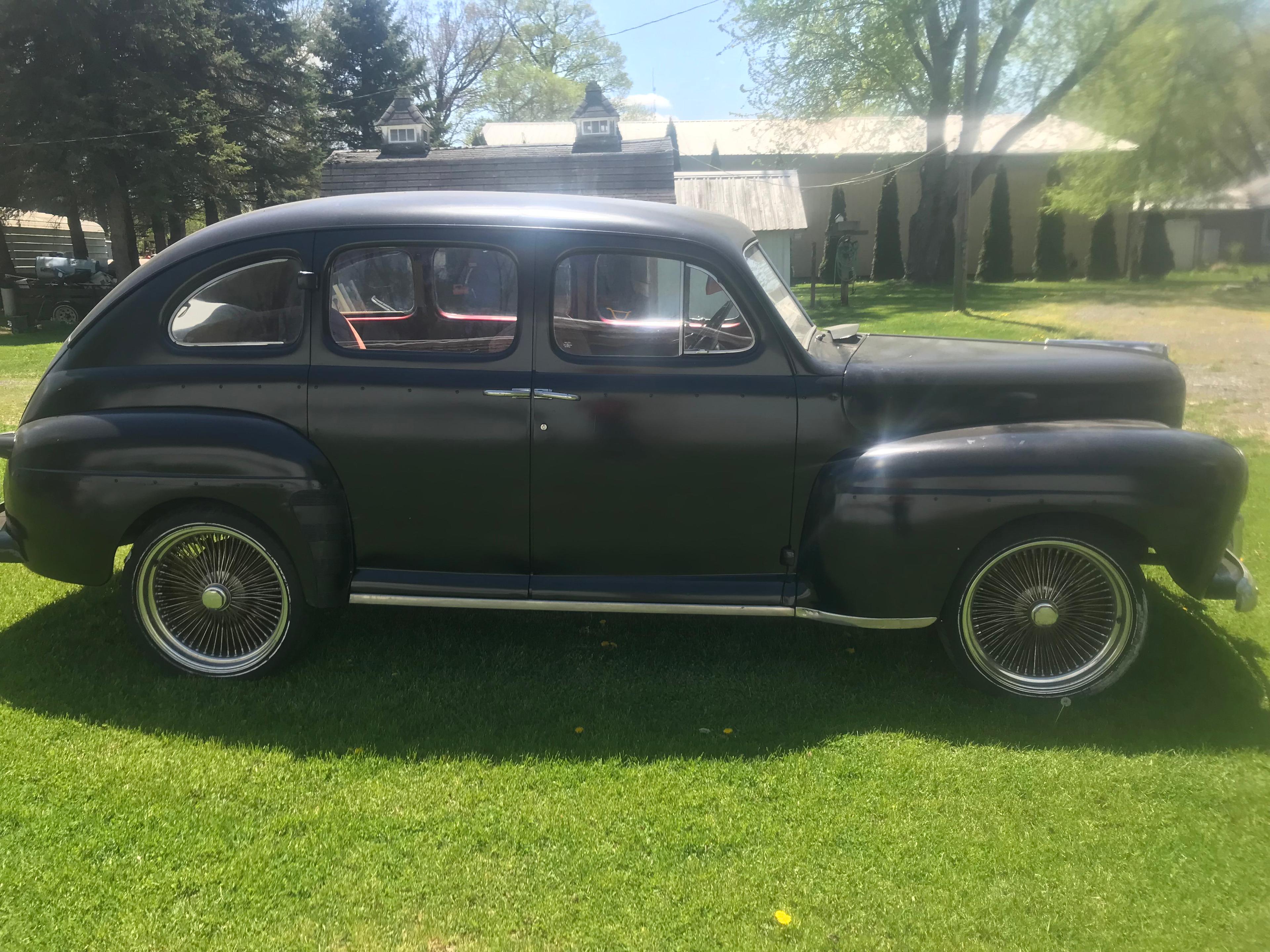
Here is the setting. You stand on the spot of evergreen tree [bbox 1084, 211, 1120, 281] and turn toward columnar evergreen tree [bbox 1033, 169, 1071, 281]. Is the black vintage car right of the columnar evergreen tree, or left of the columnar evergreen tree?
left

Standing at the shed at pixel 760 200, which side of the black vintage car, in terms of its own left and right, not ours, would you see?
left

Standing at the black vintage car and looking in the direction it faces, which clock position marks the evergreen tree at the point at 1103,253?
The evergreen tree is roughly at 10 o'clock from the black vintage car.

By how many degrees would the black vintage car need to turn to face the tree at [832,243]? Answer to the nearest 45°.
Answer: approximately 90° to its left

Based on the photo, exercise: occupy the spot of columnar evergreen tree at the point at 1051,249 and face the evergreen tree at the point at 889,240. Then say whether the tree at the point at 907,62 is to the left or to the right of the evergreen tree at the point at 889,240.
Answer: left

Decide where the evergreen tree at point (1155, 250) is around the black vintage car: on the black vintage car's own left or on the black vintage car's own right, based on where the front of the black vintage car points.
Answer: on the black vintage car's own left

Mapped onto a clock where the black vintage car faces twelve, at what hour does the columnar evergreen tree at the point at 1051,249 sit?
The columnar evergreen tree is roughly at 10 o'clock from the black vintage car.

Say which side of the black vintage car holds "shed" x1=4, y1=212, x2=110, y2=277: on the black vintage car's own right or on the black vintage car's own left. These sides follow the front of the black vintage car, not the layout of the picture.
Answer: on the black vintage car's own left

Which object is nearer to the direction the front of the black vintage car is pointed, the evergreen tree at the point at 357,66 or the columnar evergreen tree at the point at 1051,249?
the columnar evergreen tree

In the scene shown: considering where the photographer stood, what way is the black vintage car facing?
facing to the right of the viewer

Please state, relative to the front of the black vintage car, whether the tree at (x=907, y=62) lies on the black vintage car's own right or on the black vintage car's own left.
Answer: on the black vintage car's own left
